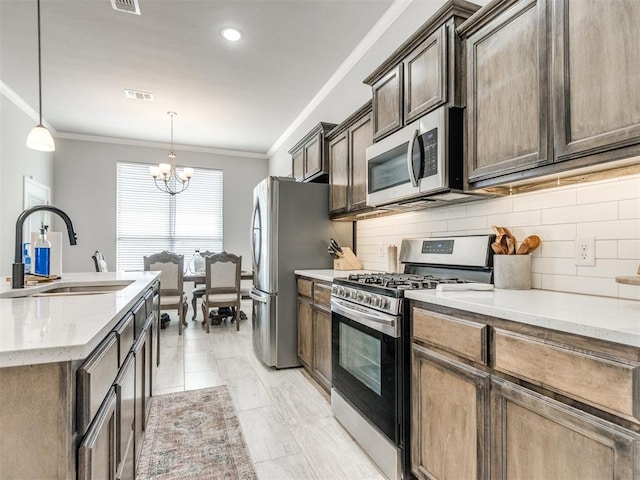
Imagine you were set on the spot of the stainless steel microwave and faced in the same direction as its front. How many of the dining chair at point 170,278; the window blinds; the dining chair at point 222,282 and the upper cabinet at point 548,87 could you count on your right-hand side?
3

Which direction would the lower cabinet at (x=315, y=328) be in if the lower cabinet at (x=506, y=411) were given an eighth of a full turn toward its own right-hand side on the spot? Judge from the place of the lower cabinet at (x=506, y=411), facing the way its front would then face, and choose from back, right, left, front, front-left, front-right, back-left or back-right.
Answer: front-right

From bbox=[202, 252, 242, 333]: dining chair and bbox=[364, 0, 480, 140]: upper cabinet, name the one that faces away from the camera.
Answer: the dining chair

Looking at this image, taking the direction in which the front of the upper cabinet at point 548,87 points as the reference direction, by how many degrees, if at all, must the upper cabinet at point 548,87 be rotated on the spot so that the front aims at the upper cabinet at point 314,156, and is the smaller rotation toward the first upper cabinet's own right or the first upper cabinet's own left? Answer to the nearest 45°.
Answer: approximately 90° to the first upper cabinet's own right

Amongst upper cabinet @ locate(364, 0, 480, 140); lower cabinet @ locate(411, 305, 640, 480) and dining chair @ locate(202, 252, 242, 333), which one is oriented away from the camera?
the dining chair

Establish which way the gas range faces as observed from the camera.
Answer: facing the viewer and to the left of the viewer

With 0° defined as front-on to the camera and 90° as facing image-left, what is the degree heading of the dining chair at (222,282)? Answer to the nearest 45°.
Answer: approximately 180°

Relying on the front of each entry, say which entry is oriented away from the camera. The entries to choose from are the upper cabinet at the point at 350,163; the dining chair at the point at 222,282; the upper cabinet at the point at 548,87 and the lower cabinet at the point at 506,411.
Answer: the dining chair

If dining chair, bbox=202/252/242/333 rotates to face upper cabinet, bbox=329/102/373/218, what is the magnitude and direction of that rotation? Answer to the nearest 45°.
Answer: approximately 135° to its right

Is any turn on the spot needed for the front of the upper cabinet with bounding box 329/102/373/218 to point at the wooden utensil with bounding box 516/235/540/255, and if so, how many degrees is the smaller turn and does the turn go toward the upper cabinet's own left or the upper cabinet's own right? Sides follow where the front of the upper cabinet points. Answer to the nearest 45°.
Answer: approximately 90° to the upper cabinet's own left

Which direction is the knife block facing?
to the viewer's left

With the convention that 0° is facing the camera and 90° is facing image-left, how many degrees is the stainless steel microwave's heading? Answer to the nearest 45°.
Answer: approximately 45°

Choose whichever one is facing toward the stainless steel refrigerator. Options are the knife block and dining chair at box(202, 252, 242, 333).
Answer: the knife block
